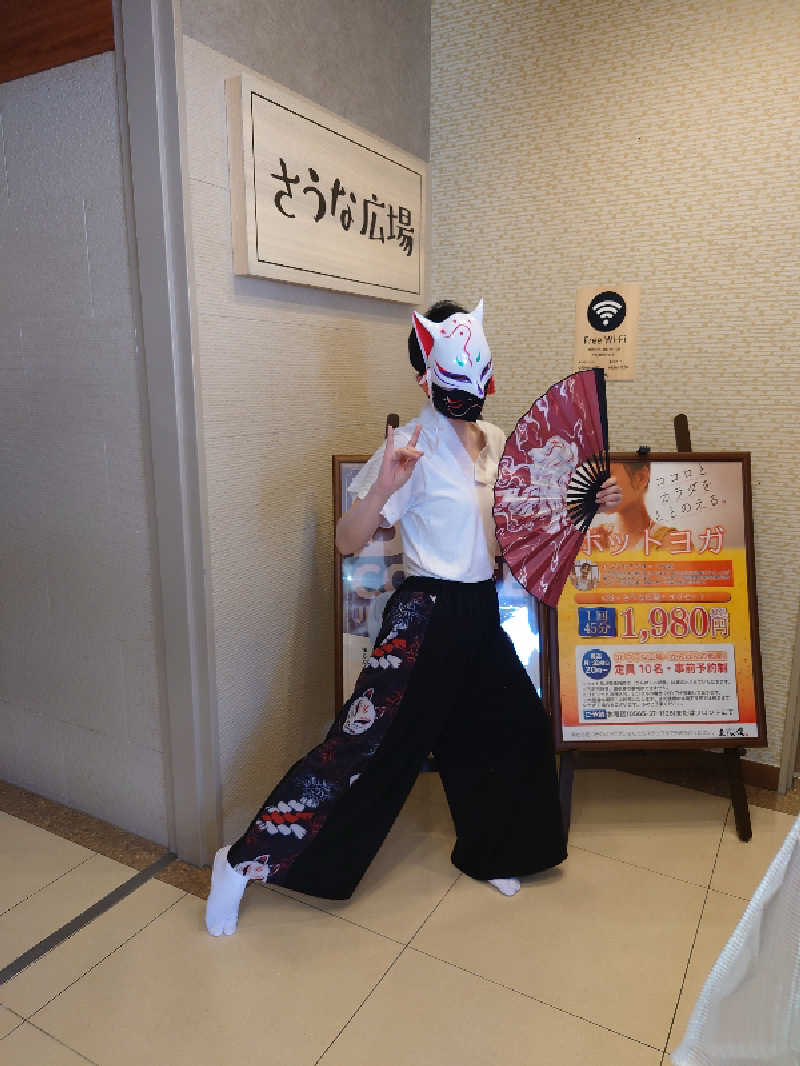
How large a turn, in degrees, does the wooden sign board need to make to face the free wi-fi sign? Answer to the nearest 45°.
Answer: approximately 45° to its left

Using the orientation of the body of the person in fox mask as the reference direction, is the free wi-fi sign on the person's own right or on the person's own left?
on the person's own left

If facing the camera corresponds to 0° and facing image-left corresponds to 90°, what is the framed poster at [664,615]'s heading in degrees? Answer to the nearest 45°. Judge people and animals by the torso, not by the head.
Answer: approximately 0°

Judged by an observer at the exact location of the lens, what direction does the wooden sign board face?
facing the viewer and to the right of the viewer

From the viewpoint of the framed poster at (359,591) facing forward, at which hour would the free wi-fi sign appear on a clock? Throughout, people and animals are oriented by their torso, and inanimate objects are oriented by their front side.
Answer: The free wi-fi sign is roughly at 8 o'clock from the framed poster.

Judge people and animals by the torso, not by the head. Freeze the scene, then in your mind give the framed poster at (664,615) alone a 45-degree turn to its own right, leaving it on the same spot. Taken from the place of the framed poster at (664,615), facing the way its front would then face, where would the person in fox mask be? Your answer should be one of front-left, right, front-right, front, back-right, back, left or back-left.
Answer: front

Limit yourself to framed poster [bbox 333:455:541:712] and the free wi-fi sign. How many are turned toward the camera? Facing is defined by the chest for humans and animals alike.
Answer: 2

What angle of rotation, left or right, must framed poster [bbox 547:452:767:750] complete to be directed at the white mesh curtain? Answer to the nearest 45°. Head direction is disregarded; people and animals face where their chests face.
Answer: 0° — it already faces it

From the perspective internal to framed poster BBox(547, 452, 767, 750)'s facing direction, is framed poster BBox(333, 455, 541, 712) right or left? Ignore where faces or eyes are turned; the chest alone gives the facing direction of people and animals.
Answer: on its right

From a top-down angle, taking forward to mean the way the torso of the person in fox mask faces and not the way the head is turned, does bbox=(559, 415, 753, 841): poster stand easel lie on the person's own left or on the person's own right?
on the person's own left

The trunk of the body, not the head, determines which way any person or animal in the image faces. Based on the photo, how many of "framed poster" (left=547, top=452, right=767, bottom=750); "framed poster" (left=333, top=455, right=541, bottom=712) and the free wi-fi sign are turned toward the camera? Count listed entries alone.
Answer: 3

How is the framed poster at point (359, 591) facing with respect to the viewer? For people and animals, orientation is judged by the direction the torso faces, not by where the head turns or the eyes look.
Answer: toward the camera

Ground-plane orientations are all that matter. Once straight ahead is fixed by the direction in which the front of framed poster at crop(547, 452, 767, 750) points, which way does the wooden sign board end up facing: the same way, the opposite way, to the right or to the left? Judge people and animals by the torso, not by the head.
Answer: to the left
